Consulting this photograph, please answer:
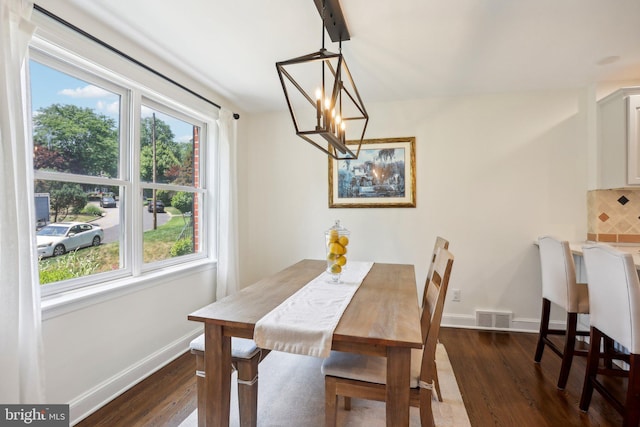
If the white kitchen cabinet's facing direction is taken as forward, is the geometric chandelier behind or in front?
in front

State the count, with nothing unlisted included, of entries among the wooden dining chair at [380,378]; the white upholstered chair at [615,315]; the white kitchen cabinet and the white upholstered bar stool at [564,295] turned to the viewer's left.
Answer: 1

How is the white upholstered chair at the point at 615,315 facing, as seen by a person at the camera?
facing away from the viewer and to the right of the viewer

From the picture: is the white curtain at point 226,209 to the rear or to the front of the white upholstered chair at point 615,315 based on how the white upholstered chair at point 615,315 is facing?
to the rear

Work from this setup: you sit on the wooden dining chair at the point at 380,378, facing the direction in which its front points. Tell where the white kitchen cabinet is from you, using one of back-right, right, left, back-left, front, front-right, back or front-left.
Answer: back-right

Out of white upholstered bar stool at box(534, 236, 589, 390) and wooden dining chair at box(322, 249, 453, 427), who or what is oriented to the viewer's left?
wooden dining chair at box(322, 249, 453, 427)

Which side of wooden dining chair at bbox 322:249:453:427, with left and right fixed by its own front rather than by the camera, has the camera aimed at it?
left

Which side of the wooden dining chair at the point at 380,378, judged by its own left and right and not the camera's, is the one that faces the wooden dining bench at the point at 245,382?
front
